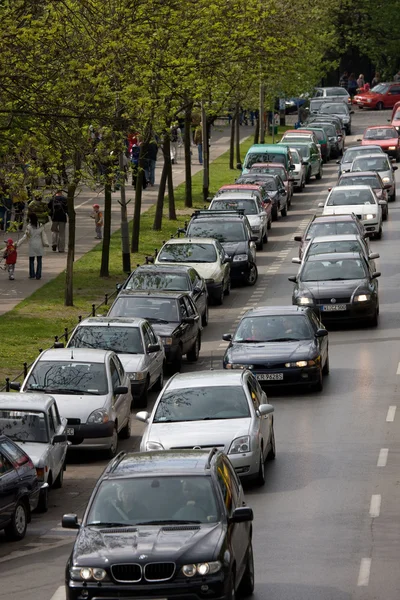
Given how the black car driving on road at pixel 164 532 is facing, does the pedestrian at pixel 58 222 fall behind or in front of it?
behind

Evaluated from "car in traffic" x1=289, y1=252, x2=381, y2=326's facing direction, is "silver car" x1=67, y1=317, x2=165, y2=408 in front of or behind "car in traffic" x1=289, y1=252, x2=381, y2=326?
in front

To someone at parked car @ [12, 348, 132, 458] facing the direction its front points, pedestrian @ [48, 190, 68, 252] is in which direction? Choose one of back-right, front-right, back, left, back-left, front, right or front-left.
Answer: back

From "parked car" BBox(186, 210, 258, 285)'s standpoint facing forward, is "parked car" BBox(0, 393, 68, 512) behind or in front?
in front

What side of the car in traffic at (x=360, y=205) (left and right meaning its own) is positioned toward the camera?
front

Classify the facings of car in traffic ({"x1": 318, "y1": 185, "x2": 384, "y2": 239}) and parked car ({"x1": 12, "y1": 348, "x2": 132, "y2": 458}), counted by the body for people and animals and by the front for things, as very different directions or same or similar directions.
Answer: same or similar directions

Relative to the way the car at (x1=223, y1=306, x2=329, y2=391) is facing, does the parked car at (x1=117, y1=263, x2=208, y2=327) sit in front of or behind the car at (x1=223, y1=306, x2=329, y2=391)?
behind

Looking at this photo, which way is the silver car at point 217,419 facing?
toward the camera

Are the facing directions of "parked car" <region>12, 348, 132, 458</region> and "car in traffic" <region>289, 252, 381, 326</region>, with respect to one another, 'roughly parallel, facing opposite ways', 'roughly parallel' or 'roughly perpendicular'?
roughly parallel

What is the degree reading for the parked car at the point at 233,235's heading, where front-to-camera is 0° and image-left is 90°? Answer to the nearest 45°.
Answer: approximately 0°

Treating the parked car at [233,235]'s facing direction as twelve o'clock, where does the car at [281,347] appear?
the car at [281,347] is roughly at 12 o'clock from the parked car at [233,235].

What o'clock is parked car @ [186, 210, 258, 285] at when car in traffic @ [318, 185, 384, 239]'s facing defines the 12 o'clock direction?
parked car @ [186, 210, 258, 285] is roughly at 1 o'clock from car in traffic @ [318, 185, 384, 239].

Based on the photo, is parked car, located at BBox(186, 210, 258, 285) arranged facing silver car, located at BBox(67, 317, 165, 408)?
yes

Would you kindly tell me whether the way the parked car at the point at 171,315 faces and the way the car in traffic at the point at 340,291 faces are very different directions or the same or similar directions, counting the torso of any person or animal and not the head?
same or similar directions

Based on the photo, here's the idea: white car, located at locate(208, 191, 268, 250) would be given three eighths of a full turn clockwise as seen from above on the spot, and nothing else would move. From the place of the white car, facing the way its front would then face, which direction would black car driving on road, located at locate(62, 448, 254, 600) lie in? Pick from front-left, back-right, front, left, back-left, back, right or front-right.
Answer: back-left

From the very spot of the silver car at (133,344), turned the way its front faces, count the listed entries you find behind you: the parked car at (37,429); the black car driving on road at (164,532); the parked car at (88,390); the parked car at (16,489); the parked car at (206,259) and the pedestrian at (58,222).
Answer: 2

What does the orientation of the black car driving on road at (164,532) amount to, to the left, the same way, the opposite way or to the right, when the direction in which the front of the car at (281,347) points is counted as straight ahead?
the same way
